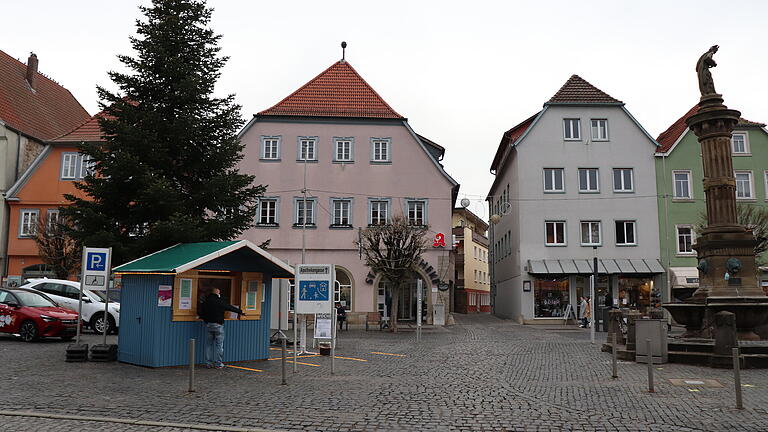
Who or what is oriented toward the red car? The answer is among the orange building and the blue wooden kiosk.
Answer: the orange building

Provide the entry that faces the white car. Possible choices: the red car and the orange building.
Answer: the orange building

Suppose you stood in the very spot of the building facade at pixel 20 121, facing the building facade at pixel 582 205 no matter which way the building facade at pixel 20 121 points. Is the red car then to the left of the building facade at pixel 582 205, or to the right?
right

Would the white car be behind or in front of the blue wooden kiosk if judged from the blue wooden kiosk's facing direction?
behind

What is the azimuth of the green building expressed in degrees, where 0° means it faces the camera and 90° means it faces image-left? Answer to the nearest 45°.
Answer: approximately 0°

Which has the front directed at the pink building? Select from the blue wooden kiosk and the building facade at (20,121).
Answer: the building facade

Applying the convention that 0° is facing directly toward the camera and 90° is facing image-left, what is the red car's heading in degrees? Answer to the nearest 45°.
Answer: approximately 315°
